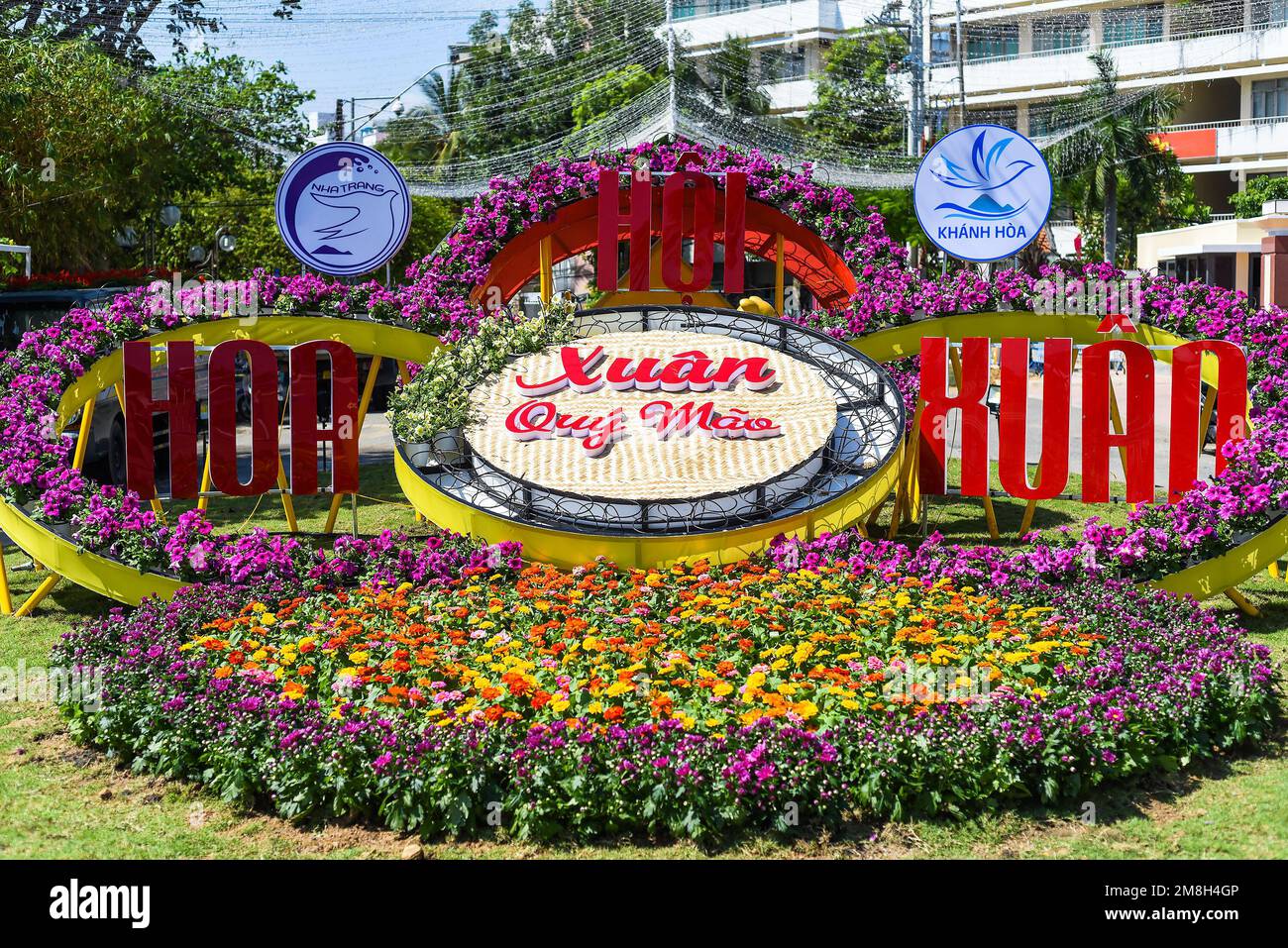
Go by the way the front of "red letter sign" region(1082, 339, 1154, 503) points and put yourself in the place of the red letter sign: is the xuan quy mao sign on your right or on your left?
on your right

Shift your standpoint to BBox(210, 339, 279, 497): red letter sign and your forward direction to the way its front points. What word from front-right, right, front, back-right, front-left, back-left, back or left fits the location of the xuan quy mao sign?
left

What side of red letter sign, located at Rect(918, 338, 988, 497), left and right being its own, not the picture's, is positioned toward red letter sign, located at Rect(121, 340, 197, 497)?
right

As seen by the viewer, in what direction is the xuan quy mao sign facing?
toward the camera

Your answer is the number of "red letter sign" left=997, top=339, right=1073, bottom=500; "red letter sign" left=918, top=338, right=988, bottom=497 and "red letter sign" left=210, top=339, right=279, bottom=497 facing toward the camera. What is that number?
3

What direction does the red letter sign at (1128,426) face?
toward the camera

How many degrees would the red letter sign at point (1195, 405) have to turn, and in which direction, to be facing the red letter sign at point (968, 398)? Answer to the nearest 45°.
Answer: approximately 90° to its right

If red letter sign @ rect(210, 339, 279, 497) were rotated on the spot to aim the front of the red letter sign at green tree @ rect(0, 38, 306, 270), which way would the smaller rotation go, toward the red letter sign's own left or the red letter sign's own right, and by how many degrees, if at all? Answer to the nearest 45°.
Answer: approximately 180°

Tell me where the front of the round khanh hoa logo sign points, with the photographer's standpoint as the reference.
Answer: facing the viewer

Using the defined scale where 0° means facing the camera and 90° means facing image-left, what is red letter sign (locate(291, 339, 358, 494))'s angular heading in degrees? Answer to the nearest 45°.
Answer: approximately 0°

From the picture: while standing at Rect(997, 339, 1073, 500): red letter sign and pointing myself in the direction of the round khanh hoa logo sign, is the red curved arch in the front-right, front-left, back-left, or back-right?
front-left

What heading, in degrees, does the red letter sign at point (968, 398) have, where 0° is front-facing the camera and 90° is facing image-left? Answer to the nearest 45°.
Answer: approximately 0°

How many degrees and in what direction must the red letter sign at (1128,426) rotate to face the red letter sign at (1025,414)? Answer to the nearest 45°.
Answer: approximately 90° to its right

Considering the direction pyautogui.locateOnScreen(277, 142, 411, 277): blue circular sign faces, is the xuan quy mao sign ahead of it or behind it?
ahead

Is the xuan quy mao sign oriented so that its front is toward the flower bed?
yes

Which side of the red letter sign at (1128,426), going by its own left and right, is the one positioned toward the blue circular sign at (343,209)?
right

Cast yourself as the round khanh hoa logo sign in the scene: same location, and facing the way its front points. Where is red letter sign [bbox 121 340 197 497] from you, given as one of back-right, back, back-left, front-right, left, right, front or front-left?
front-right

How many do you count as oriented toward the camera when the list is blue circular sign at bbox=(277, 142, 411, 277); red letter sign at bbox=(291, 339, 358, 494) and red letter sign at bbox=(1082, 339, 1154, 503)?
3
